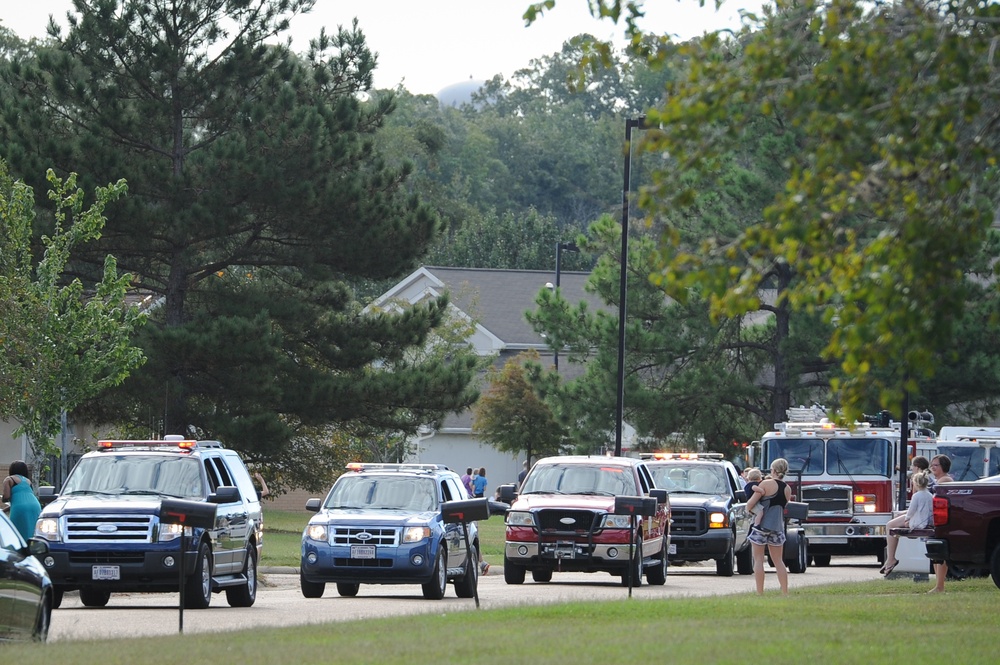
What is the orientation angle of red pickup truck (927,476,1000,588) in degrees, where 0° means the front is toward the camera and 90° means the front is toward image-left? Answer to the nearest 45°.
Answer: approximately 270°

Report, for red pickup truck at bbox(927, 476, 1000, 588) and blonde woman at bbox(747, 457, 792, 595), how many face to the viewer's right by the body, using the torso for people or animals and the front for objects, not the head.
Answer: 1

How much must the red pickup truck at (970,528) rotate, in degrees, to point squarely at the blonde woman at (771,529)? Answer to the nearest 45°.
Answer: approximately 180°

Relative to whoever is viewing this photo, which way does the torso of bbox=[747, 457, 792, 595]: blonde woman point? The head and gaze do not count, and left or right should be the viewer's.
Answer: facing away from the viewer and to the left of the viewer

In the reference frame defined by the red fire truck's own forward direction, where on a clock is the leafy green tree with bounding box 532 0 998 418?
The leafy green tree is roughly at 12 o'clock from the red fire truck.

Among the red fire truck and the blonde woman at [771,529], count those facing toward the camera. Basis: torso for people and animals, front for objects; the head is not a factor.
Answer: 1

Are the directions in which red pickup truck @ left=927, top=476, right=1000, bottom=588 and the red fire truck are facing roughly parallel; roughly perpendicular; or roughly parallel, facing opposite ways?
roughly perpendicular

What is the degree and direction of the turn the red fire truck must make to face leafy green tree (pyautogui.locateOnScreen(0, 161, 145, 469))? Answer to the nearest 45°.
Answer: approximately 45° to its right
